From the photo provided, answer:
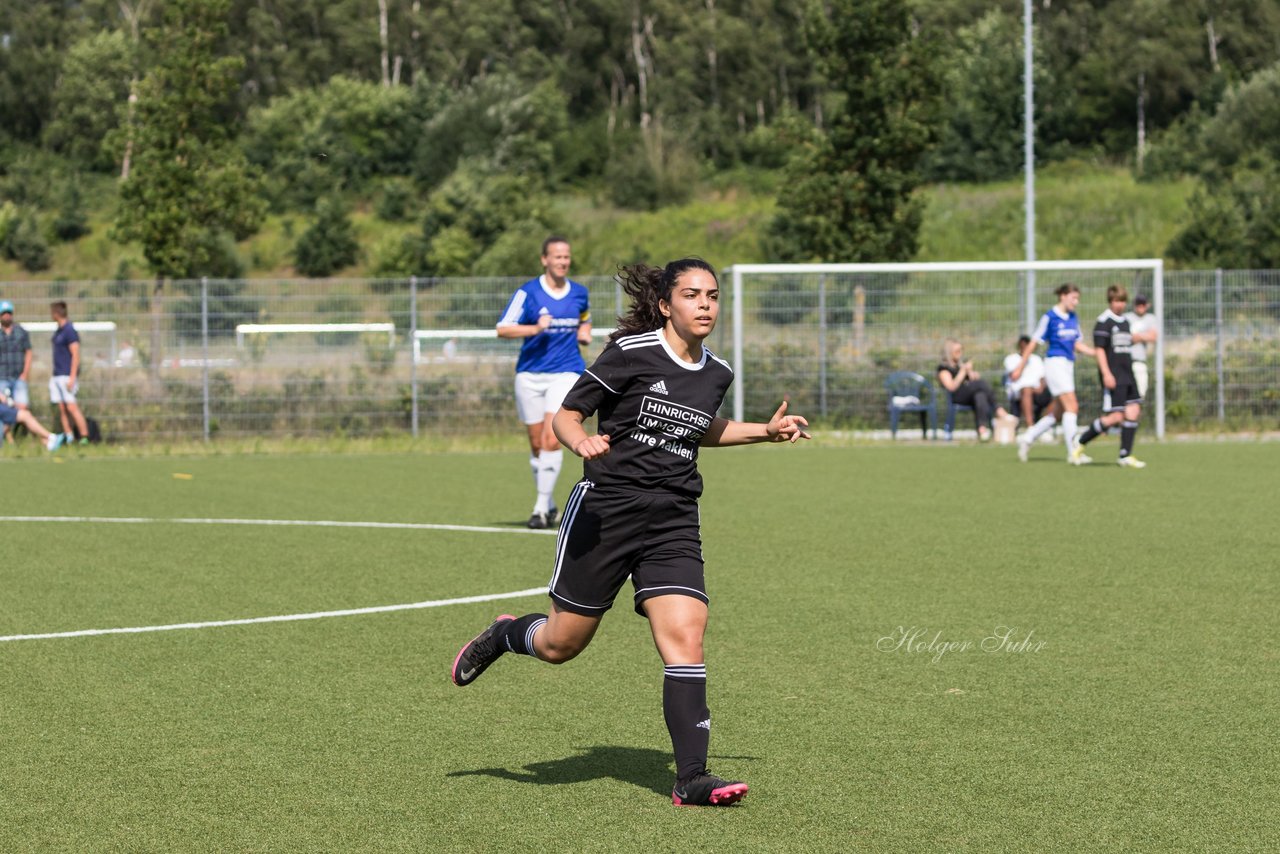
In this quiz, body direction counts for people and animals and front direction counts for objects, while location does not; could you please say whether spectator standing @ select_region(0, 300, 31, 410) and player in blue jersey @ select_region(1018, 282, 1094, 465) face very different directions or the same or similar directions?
same or similar directions

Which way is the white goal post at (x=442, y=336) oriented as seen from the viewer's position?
toward the camera

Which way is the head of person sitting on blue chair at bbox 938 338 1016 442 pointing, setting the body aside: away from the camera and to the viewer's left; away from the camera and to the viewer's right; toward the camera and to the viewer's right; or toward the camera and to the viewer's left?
toward the camera and to the viewer's right

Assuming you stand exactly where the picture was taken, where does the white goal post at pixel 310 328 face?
facing the viewer

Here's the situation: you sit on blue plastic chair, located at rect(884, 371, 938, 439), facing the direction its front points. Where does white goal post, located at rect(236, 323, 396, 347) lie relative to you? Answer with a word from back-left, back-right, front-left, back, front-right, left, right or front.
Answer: right

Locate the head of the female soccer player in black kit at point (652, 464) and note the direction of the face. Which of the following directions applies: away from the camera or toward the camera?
toward the camera

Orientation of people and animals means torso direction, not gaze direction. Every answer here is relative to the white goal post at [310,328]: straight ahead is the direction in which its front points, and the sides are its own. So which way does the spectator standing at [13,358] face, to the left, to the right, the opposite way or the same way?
the same way

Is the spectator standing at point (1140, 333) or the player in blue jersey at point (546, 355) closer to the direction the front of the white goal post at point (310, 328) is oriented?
the player in blue jersey

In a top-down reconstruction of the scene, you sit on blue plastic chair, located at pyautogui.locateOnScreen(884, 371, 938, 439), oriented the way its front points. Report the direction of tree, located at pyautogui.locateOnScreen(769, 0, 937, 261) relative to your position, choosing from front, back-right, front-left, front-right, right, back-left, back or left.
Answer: back

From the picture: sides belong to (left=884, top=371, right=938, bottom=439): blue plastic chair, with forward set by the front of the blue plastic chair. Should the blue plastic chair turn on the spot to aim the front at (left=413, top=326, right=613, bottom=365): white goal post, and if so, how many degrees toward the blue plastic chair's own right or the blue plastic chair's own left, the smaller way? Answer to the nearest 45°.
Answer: approximately 90° to the blue plastic chair's own right

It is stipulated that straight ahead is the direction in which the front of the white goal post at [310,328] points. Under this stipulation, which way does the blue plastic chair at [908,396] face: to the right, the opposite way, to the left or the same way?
the same way

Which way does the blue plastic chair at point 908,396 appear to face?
toward the camera

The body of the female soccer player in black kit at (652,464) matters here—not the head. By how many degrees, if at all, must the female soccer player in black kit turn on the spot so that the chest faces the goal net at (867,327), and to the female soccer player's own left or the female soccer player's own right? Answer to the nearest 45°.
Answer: approximately 135° to the female soccer player's own left

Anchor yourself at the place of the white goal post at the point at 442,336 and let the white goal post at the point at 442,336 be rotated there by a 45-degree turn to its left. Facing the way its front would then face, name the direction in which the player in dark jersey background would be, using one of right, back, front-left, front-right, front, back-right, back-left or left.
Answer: front

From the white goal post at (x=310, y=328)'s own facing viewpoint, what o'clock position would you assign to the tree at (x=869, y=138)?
The tree is roughly at 8 o'clock from the white goal post.

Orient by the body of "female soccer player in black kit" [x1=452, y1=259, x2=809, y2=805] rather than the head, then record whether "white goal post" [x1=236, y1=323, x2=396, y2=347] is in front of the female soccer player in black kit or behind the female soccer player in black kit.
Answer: behind
